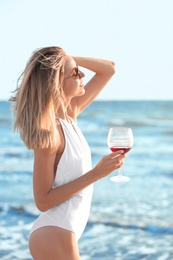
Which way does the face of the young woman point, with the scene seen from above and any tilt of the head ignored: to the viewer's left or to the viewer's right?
to the viewer's right

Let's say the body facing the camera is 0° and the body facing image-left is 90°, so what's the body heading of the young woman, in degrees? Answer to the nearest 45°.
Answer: approximately 270°
